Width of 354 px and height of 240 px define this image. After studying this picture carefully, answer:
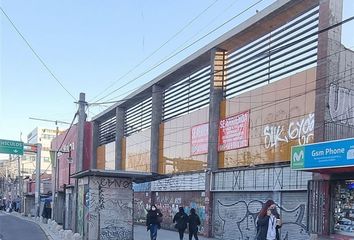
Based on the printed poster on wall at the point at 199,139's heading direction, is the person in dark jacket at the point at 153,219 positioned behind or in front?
in front

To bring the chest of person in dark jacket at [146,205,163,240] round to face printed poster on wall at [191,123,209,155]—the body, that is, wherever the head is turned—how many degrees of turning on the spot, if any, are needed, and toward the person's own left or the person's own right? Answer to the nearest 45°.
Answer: approximately 180°

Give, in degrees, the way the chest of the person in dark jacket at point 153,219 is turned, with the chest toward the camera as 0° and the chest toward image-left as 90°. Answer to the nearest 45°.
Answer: approximately 0°

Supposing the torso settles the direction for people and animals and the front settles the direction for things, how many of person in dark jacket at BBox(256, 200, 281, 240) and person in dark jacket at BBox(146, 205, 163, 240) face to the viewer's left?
0

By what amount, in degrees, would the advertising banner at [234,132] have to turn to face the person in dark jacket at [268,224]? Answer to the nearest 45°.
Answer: approximately 45° to its left
